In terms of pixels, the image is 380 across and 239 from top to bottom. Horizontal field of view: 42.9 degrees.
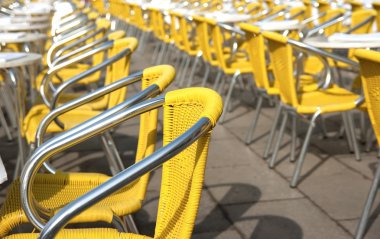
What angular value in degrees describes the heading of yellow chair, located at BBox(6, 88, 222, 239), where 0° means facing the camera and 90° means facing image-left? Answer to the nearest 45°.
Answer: approximately 90°

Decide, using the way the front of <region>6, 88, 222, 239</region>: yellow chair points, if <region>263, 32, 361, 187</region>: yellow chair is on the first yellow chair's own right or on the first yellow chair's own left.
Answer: on the first yellow chair's own right

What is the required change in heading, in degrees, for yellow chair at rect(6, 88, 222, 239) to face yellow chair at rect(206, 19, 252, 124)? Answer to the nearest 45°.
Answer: approximately 90° to its right

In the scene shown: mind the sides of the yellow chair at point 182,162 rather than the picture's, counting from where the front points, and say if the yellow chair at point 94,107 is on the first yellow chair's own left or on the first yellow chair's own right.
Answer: on the first yellow chair's own right

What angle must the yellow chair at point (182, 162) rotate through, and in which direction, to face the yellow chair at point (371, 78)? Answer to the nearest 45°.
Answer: approximately 135° to its right

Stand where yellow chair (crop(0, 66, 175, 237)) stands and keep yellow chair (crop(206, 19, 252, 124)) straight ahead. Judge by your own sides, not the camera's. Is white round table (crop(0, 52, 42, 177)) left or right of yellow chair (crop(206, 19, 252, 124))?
left
